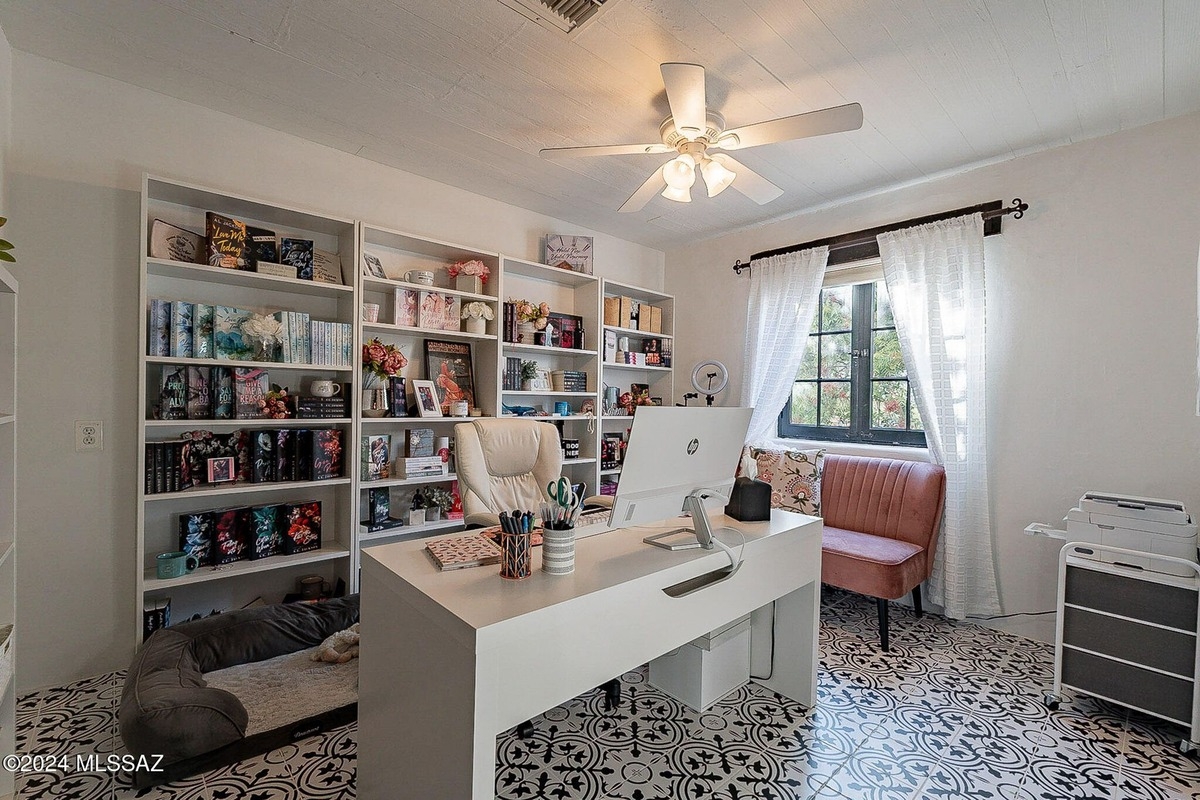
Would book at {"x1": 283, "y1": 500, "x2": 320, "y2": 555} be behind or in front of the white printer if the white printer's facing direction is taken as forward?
in front

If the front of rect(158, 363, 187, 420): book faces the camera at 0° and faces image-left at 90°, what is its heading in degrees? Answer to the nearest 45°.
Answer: approximately 0°

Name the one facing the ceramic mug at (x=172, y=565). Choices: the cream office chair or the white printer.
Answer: the white printer

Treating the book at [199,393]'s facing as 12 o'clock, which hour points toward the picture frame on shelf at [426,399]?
The picture frame on shelf is roughly at 9 o'clock from the book.

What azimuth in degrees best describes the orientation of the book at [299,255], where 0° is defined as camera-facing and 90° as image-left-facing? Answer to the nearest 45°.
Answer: approximately 0°

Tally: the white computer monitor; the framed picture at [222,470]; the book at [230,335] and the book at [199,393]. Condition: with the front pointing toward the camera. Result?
3

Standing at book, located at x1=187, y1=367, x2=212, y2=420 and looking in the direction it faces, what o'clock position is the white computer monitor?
The white computer monitor is roughly at 11 o'clock from the book.

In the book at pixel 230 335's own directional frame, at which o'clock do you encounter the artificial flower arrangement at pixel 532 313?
The artificial flower arrangement is roughly at 9 o'clock from the book.

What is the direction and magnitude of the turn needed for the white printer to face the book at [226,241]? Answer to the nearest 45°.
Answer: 0° — it already faces it

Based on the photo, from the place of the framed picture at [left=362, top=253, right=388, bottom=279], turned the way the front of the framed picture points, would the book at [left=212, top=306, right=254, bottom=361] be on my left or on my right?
on my right

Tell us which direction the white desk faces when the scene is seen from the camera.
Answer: facing away from the viewer and to the left of the viewer

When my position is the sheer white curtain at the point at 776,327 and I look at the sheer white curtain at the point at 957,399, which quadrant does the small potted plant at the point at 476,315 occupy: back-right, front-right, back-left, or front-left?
back-right
